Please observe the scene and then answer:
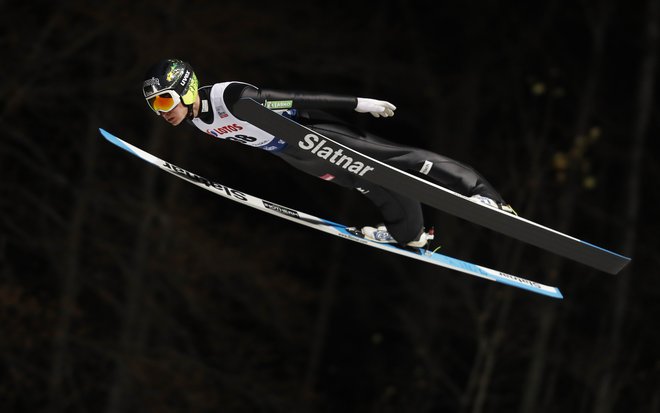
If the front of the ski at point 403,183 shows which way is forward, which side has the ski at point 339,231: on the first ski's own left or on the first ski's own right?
on the first ski's own right

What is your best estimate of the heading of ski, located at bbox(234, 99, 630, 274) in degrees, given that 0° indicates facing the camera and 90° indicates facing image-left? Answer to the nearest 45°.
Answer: approximately 90°
